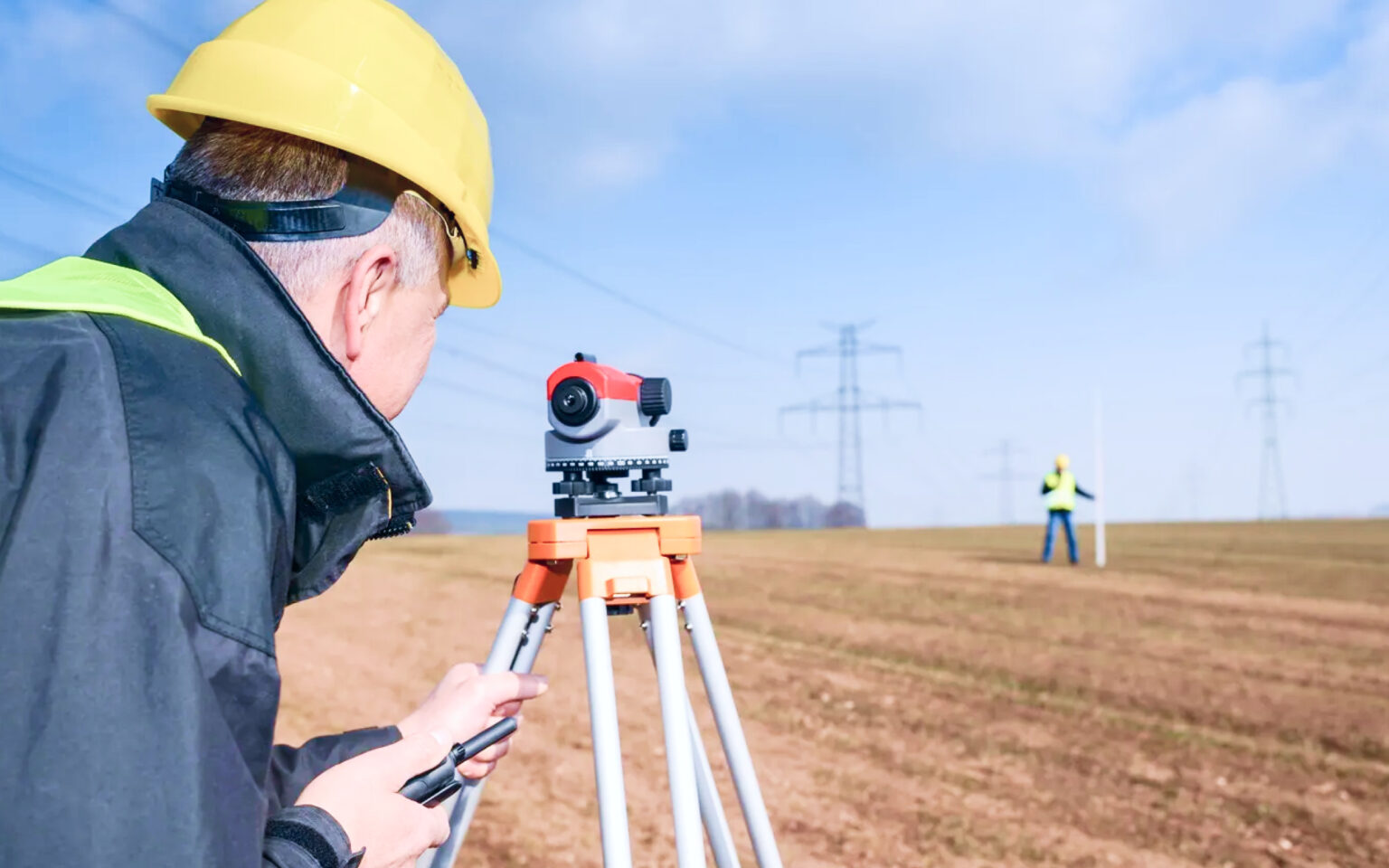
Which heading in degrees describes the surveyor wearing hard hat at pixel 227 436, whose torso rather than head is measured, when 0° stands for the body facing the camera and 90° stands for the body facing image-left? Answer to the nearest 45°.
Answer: approximately 225°

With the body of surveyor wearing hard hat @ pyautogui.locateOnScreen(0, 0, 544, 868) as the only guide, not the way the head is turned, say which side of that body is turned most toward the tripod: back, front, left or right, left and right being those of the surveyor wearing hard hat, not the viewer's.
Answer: front

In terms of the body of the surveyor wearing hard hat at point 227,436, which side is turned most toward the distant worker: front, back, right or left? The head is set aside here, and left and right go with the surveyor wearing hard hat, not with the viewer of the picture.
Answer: front
